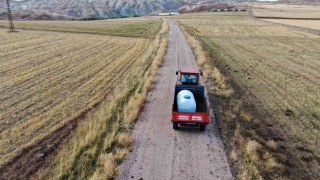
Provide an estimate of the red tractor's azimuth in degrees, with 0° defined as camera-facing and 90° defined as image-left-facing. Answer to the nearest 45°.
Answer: approximately 180°
